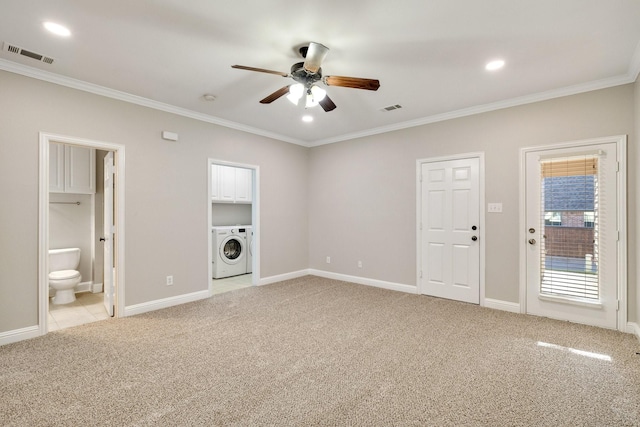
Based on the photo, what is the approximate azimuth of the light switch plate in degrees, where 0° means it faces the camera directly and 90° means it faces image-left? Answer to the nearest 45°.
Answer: approximately 0°

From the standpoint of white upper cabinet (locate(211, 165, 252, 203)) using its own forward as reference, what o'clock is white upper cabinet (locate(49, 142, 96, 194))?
white upper cabinet (locate(49, 142, 96, 194)) is roughly at 4 o'clock from white upper cabinet (locate(211, 165, 252, 203)).

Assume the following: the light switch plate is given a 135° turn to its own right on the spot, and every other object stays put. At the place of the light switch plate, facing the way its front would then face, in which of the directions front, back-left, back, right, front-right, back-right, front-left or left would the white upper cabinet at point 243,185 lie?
front-left

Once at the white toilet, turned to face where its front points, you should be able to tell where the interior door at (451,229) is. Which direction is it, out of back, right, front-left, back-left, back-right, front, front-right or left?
front-left

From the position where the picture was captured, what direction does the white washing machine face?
facing the viewer and to the right of the viewer

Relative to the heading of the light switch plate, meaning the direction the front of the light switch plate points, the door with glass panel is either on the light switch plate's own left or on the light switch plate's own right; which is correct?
on the light switch plate's own left

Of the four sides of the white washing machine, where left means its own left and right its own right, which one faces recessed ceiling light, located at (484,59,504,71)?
front

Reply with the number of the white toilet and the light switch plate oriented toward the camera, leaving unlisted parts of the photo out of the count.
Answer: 2

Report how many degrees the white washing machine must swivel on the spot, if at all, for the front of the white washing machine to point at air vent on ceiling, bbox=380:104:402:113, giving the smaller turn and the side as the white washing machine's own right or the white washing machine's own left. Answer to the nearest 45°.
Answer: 0° — it already faces it

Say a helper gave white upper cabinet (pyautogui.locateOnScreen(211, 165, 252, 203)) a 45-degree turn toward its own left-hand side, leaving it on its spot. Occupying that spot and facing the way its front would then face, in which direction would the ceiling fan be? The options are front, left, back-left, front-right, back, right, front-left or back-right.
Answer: right

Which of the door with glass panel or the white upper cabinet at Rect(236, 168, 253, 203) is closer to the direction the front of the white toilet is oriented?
the door with glass panel
